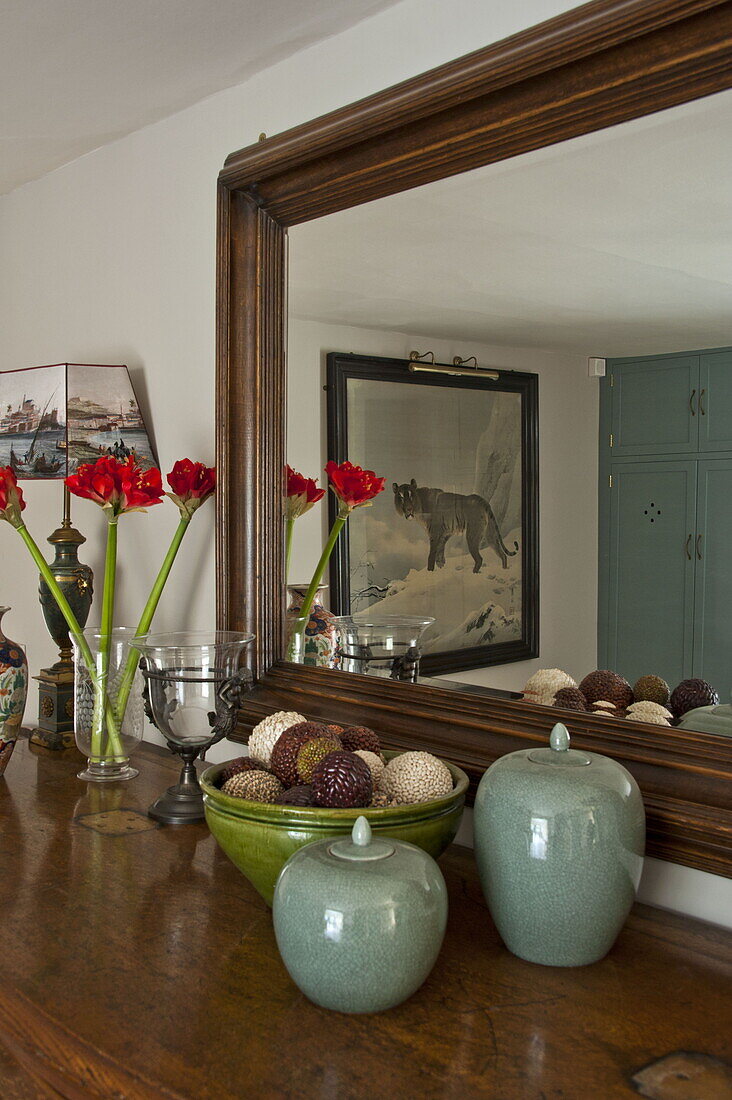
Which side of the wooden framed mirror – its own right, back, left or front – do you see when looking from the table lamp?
right

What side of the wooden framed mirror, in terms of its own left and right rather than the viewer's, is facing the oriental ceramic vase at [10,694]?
right

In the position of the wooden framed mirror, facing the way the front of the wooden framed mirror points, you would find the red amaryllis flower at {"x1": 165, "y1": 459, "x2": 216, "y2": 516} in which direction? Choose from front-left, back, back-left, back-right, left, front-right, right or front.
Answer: right

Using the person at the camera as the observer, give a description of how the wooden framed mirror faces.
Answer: facing the viewer and to the left of the viewer

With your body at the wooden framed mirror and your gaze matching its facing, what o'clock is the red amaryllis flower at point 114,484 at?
The red amaryllis flower is roughly at 2 o'clock from the wooden framed mirror.
